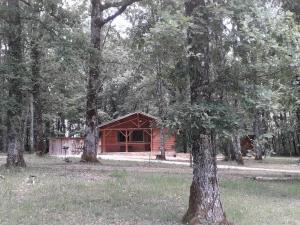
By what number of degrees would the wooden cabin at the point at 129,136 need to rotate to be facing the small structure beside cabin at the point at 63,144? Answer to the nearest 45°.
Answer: approximately 90° to its right

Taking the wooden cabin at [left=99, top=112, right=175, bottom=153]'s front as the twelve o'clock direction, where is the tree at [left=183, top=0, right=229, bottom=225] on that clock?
The tree is roughly at 12 o'clock from the wooden cabin.

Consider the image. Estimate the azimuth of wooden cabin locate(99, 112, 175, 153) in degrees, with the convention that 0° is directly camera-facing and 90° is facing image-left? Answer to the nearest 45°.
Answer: approximately 0°
